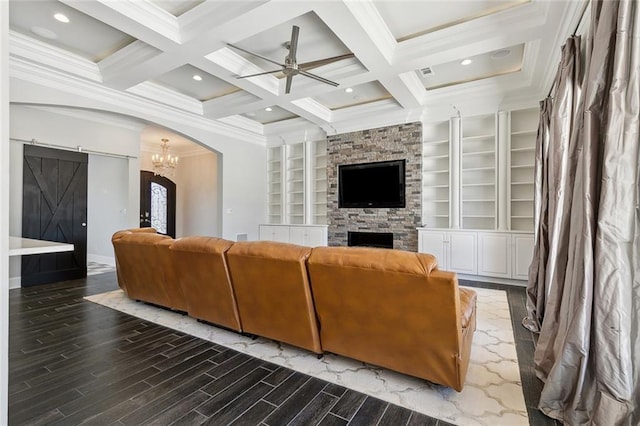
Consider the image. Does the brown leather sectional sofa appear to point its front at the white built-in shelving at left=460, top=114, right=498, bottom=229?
yes

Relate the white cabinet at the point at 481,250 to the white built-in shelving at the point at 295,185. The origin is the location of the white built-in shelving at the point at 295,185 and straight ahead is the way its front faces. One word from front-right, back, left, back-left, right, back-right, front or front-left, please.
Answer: left

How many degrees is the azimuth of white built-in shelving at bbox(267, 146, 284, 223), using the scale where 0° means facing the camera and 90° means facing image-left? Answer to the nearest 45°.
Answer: approximately 45°

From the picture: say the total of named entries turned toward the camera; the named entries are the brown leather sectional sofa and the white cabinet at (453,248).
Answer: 1

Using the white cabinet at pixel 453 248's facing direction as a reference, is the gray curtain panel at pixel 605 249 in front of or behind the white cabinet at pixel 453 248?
in front

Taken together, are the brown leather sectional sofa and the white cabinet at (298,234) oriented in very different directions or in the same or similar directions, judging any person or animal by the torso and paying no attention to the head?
very different directions

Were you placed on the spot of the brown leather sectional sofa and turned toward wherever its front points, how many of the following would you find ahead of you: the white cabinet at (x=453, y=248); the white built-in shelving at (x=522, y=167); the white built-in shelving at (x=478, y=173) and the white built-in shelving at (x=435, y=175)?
4

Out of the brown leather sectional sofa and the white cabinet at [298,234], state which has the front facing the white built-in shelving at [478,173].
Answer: the brown leather sectional sofa

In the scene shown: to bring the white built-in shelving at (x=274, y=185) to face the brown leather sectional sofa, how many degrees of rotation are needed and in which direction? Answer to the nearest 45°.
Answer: approximately 45° to its left

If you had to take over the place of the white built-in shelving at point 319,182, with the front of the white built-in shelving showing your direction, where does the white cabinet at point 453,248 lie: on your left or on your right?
on your left

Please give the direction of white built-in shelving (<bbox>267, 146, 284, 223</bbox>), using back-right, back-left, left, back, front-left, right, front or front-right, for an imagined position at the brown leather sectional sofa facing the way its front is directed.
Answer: front-left

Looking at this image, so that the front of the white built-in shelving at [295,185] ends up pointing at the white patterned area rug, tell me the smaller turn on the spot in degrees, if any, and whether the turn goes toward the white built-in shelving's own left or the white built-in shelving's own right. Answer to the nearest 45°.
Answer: approximately 45° to the white built-in shelving's own left

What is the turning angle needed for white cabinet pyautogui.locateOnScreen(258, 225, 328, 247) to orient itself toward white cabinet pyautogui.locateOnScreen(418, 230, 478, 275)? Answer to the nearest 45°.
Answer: approximately 90° to its left
